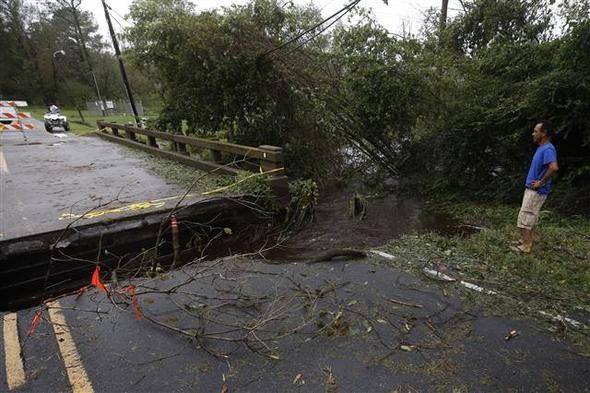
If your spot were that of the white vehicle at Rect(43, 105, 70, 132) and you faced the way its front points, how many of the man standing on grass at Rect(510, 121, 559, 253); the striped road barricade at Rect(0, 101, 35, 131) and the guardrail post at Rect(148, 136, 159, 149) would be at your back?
0

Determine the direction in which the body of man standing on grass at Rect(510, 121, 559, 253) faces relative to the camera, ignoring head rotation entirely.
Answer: to the viewer's left

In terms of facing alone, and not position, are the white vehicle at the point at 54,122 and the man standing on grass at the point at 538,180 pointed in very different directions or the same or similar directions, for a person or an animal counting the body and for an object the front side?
very different directions

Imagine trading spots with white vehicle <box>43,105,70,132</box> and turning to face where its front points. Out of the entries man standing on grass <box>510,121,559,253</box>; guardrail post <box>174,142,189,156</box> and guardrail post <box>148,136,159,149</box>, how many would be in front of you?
3

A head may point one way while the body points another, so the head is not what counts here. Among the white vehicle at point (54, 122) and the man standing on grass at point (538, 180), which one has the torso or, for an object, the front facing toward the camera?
the white vehicle

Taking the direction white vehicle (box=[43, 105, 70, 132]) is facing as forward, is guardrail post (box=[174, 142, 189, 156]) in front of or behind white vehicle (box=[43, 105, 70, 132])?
in front

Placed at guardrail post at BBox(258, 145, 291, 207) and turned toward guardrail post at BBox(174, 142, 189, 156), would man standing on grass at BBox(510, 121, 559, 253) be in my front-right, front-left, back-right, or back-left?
back-right

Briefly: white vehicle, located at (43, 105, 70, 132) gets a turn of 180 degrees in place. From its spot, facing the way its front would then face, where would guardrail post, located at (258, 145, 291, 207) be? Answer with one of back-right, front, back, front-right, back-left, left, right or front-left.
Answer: back

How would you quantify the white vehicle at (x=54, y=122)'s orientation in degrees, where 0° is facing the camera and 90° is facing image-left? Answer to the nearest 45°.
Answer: approximately 0°

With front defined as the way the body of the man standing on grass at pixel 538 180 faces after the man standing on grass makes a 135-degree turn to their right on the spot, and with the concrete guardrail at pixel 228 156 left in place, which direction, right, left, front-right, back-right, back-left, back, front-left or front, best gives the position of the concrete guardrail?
back-left

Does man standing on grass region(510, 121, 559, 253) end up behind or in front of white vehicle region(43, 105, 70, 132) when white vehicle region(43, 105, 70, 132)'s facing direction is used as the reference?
in front

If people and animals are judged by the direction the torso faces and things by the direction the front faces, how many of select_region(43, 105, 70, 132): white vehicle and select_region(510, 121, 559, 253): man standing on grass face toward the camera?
1

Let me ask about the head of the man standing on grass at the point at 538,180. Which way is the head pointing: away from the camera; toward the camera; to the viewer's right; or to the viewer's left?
to the viewer's left
